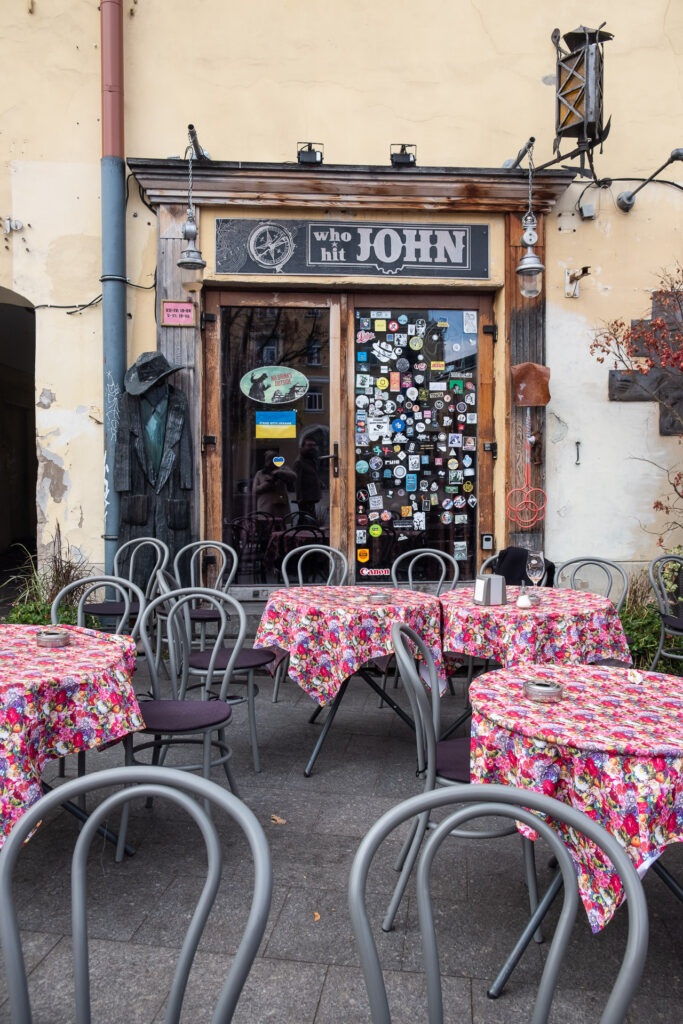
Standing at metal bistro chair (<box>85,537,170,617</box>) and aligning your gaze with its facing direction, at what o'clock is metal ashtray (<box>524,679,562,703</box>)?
The metal ashtray is roughly at 10 o'clock from the metal bistro chair.

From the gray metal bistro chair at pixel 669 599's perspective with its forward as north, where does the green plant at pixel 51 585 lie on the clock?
The green plant is roughly at 4 o'clock from the gray metal bistro chair.

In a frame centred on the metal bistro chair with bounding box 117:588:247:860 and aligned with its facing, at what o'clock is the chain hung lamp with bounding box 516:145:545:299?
The chain hung lamp is roughly at 6 o'clock from the metal bistro chair.

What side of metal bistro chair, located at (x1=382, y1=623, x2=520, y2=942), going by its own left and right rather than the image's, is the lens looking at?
right

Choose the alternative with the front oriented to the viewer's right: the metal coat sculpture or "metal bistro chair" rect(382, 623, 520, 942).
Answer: the metal bistro chair

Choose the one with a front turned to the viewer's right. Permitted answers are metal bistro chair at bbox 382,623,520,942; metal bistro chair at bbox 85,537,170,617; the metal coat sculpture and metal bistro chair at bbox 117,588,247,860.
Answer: metal bistro chair at bbox 382,623,520,942

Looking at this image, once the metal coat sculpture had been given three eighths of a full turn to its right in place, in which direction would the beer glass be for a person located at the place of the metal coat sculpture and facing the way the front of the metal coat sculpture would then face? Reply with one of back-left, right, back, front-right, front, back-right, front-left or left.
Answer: back

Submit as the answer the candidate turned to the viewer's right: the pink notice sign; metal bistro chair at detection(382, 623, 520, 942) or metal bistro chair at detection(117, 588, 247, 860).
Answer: metal bistro chair at detection(382, 623, 520, 942)

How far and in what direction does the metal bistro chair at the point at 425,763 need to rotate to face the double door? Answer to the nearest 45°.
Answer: approximately 90° to its left

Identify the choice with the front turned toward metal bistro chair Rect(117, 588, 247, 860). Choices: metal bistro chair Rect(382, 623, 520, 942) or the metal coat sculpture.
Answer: the metal coat sculpture

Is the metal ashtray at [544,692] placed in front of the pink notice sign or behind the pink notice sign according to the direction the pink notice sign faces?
in front

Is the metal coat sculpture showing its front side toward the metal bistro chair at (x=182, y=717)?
yes

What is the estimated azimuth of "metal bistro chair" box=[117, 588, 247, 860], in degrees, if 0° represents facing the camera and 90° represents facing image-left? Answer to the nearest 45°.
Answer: approximately 45°
